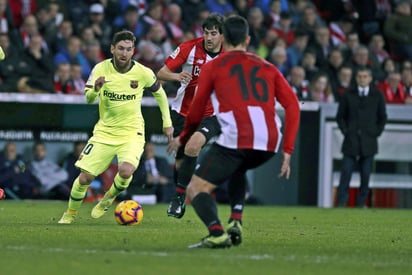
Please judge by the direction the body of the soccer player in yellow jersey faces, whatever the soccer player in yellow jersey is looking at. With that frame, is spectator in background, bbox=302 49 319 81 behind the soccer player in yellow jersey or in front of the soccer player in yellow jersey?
behind

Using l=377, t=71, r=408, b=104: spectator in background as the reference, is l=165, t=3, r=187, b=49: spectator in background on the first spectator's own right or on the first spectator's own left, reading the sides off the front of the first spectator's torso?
on the first spectator's own right

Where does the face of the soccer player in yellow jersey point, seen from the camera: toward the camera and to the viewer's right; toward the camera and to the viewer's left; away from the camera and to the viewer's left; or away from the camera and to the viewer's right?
toward the camera and to the viewer's right

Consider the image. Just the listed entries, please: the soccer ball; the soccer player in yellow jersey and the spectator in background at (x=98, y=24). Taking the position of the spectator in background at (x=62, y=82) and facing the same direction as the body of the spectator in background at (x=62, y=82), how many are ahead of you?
2

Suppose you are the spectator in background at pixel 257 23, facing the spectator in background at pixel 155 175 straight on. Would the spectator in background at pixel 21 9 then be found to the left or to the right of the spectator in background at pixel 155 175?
right

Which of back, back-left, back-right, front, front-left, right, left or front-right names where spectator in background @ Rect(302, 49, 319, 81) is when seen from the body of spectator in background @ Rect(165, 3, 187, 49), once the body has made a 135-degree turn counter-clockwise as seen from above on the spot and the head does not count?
front-right

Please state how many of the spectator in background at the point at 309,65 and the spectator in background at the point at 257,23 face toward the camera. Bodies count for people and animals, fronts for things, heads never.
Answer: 2

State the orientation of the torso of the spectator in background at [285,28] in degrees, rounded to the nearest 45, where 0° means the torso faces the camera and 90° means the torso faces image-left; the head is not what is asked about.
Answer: approximately 0°
